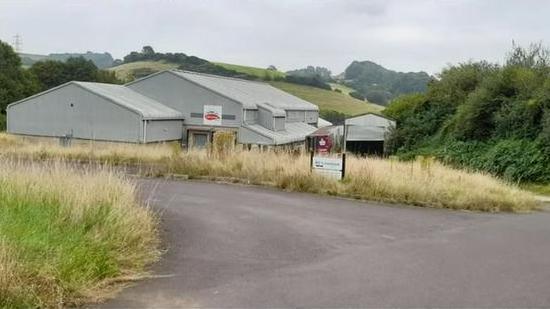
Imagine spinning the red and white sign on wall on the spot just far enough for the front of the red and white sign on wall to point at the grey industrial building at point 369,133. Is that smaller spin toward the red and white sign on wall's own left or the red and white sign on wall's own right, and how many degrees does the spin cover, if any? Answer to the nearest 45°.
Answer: approximately 90° to the red and white sign on wall's own left

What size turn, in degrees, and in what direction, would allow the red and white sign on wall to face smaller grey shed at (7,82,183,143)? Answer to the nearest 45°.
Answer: approximately 90° to its right

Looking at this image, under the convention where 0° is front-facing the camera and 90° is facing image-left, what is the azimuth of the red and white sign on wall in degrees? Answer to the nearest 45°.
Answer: approximately 0°

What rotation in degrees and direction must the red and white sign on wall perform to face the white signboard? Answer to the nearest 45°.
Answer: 0° — it already faces it

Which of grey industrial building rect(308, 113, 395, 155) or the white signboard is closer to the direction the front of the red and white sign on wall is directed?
the white signboard

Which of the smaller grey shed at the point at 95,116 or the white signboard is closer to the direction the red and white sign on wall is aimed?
the white signboard
